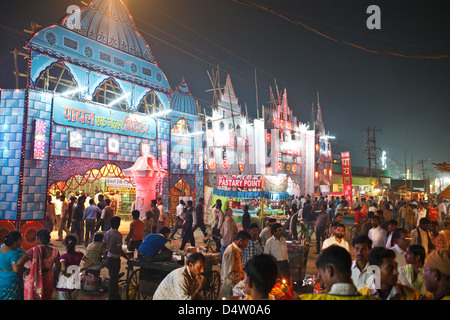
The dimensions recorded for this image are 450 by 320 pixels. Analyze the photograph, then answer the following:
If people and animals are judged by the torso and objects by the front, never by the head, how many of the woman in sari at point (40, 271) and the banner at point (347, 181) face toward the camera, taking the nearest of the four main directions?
1

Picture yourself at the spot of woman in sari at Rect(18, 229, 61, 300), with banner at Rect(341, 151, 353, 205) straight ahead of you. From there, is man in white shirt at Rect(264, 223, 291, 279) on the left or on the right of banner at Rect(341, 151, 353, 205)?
right

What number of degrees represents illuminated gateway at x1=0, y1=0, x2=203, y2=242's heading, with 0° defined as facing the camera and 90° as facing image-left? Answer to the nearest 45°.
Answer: approximately 315°

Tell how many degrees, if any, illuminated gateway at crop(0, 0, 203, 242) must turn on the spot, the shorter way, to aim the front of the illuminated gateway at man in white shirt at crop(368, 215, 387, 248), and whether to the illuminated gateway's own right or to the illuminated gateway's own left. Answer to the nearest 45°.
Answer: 0° — it already faces them
